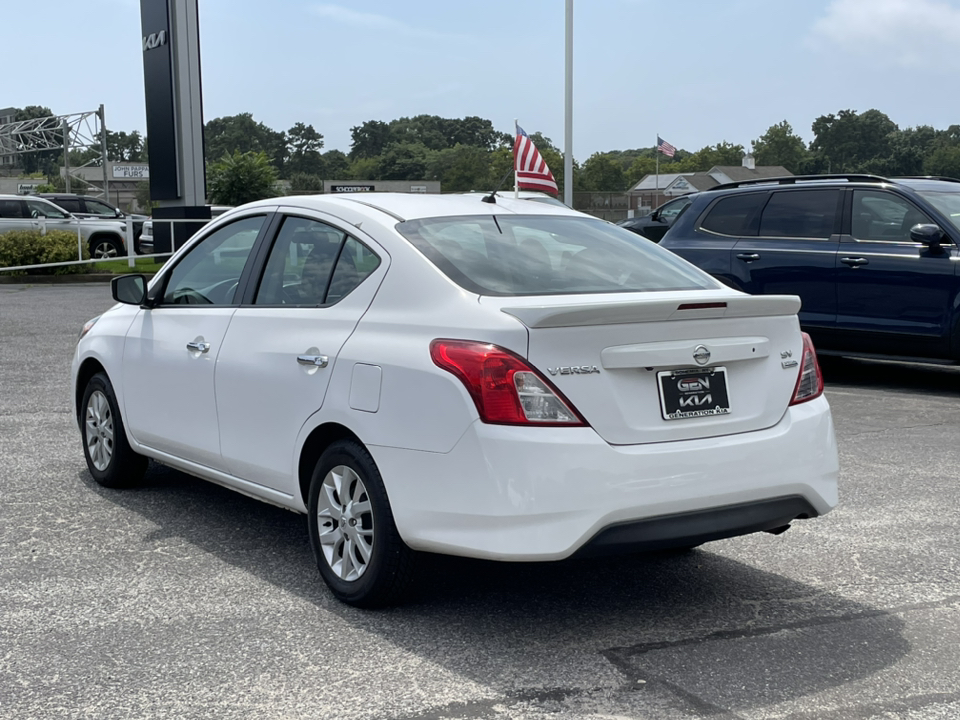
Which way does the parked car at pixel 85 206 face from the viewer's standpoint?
to the viewer's right

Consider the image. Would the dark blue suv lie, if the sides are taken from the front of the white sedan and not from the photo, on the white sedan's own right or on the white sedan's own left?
on the white sedan's own right

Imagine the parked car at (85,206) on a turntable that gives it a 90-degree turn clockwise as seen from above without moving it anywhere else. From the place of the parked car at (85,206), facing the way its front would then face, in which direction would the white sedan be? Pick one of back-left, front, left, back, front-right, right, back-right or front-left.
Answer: front

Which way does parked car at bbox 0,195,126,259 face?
to the viewer's right

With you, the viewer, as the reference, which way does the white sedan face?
facing away from the viewer and to the left of the viewer

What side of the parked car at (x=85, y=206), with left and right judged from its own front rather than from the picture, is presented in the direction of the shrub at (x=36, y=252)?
right

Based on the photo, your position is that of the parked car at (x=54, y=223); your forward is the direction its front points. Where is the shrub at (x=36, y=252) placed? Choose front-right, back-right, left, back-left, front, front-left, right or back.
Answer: right

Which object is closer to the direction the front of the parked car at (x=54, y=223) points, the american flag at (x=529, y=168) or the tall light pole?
the tall light pole

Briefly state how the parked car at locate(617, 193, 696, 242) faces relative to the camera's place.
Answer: facing to the left of the viewer

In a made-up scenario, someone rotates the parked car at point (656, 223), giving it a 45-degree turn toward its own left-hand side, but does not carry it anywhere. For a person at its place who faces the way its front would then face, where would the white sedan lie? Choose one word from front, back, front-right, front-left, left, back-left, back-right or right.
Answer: front-left

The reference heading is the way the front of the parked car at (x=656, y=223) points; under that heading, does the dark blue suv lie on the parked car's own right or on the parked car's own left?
on the parked car's own left
